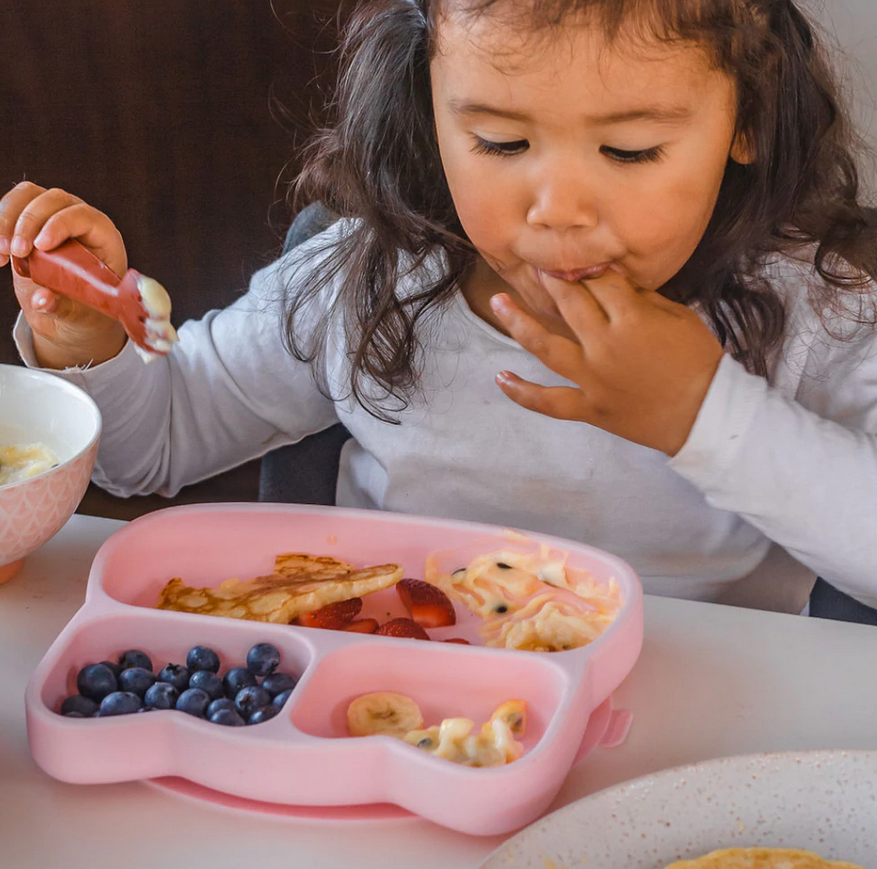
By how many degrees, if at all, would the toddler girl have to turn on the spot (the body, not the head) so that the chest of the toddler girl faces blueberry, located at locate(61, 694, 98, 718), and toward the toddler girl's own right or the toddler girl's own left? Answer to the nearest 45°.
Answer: approximately 45° to the toddler girl's own right

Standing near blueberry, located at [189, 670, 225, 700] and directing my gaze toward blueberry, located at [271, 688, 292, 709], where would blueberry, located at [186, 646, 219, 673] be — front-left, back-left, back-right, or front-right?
back-left

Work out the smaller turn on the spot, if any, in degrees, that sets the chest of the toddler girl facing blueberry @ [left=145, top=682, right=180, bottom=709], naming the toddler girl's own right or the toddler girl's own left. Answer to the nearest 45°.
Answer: approximately 45° to the toddler girl's own right

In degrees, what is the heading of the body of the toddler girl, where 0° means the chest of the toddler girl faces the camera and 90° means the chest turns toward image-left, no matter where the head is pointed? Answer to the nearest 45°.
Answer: approximately 0°
